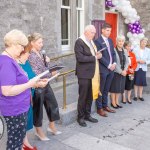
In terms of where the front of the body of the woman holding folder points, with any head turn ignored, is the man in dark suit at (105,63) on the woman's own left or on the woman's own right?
on the woman's own left

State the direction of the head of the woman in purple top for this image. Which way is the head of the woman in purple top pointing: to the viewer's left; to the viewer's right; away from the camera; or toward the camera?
to the viewer's right

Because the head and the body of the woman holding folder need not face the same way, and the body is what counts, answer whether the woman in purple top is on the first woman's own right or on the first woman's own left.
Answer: on the first woman's own right

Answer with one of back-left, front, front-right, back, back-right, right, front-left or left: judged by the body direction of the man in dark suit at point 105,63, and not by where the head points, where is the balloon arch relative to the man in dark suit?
back-left

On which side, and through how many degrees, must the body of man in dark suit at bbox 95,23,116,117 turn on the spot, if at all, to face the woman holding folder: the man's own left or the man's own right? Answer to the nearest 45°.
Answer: approximately 90° to the man's own right

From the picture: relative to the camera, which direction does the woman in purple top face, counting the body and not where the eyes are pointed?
to the viewer's right

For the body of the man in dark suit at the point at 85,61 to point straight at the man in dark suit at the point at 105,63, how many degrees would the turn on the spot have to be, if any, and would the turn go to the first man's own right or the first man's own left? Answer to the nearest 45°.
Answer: approximately 90° to the first man's own left

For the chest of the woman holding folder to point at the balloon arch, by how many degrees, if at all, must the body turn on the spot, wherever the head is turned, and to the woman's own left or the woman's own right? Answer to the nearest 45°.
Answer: approximately 90° to the woman's own left
